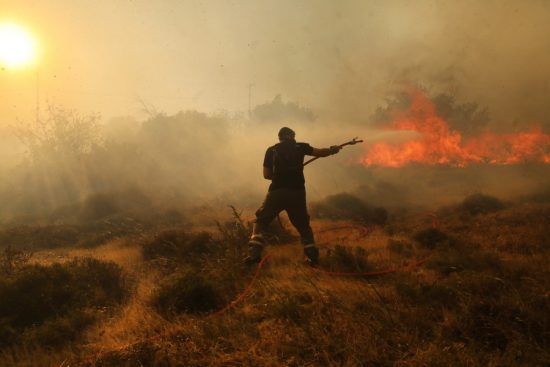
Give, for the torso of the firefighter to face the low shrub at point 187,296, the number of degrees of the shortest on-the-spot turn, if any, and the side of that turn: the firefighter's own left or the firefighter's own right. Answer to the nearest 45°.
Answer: approximately 135° to the firefighter's own left

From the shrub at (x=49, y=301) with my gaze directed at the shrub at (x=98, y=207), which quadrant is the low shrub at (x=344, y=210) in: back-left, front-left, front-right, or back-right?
front-right

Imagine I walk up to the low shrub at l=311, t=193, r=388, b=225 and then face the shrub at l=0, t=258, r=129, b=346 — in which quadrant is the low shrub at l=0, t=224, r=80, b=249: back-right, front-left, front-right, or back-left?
front-right

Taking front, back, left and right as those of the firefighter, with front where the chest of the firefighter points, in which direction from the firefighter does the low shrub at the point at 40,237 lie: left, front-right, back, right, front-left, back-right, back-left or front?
front-left

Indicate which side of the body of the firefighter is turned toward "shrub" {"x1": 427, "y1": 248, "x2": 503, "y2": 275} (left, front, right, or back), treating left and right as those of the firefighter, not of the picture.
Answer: right

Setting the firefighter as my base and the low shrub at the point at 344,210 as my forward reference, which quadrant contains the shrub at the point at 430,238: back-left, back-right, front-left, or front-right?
front-right

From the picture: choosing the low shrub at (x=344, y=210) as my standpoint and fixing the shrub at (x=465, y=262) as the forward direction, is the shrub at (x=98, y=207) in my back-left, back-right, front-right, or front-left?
back-right

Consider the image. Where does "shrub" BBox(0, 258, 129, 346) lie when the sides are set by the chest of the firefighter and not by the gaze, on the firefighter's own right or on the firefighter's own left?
on the firefighter's own left

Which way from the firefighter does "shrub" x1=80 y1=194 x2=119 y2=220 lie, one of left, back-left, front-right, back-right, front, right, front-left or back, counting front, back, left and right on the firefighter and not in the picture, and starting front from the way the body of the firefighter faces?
front-left

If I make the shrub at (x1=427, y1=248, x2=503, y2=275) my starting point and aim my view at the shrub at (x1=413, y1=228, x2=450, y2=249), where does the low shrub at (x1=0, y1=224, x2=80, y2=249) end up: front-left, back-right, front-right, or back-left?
front-left

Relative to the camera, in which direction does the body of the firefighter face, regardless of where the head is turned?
away from the camera

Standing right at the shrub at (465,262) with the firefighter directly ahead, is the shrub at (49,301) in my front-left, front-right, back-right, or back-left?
front-left

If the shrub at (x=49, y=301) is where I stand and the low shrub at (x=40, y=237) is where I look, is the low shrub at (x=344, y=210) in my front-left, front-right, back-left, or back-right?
front-right
